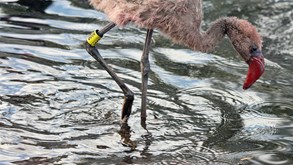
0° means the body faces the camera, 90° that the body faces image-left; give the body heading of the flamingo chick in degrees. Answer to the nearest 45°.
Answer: approximately 270°
